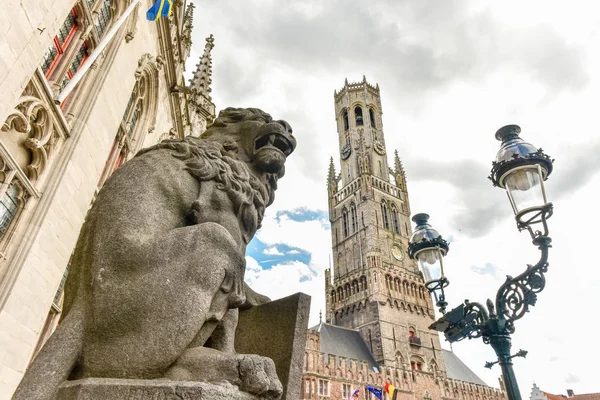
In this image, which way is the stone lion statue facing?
to the viewer's right

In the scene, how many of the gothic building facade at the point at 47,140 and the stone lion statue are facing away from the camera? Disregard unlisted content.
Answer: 0

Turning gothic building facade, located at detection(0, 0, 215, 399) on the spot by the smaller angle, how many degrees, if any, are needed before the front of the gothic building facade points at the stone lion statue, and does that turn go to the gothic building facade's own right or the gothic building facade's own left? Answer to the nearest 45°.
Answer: approximately 45° to the gothic building facade's own right

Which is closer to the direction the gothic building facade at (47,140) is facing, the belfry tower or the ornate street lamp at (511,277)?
the ornate street lamp

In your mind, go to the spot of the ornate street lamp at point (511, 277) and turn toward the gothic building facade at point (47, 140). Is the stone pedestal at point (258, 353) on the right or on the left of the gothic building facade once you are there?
left

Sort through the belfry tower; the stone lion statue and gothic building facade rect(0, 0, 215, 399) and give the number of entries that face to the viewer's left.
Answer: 0

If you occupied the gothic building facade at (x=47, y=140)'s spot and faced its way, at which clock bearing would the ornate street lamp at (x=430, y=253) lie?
The ornate street lamp is roughly at 11 o'clock from the gothic building facade.

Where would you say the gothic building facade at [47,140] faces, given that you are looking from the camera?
facing the viewer and to the right of the viewer

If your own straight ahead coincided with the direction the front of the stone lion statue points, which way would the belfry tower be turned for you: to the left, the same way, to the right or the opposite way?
to the right

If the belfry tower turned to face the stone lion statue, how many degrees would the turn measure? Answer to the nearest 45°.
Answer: approximately 45° to its right
